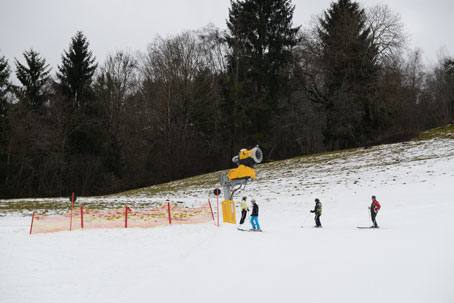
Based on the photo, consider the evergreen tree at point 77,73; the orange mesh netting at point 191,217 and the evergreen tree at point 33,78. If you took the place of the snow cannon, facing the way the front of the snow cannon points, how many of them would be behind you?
3

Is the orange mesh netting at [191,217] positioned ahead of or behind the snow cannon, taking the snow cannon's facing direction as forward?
behind

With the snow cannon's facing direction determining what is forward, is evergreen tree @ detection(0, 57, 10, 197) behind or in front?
behind

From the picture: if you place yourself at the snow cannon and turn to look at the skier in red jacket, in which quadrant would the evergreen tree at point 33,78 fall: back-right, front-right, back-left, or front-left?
back-left

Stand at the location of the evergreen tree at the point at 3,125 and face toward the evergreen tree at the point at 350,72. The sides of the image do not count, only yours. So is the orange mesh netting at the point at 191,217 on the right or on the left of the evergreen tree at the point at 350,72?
right

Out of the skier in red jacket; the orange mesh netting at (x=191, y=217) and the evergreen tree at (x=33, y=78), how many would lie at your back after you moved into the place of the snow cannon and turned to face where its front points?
2

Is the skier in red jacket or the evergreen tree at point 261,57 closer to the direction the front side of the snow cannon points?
the skier in red jacket

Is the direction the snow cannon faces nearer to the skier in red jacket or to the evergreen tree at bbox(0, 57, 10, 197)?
the skier in red jacket

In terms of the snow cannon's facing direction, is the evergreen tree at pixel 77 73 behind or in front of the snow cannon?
behind

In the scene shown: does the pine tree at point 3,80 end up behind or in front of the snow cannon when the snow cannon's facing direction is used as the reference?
behind

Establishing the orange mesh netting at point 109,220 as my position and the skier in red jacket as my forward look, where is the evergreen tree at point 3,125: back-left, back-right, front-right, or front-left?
back-left

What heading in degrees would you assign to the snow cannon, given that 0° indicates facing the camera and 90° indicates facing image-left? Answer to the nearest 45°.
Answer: approximately 315°
